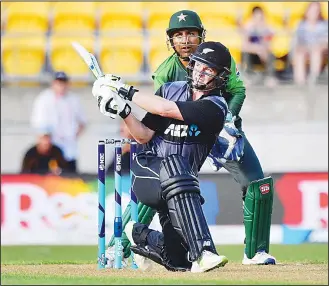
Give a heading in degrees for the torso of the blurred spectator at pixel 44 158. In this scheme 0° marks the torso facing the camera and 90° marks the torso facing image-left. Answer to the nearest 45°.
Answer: approximately 0°

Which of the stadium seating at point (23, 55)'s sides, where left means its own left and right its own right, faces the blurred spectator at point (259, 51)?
left
